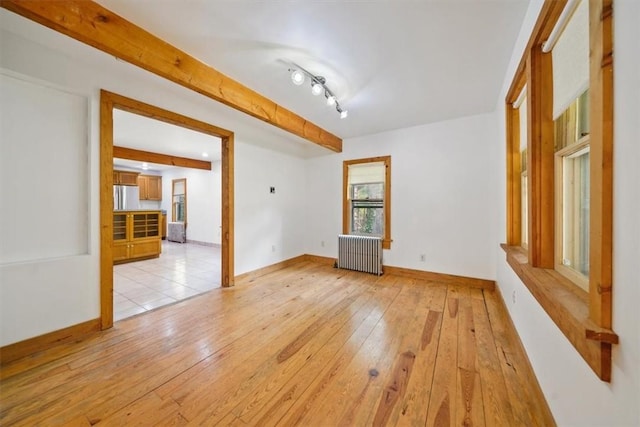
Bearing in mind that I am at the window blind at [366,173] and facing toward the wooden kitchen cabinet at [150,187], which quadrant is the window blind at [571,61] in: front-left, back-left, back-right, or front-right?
back-left

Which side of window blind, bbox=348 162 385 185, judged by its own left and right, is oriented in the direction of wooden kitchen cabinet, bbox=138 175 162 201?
right

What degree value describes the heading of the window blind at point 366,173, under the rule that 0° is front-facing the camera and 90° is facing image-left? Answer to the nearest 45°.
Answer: approximately 0°

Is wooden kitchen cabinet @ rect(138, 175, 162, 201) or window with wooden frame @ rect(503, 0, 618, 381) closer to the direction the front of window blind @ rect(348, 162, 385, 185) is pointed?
the window with wooden frame

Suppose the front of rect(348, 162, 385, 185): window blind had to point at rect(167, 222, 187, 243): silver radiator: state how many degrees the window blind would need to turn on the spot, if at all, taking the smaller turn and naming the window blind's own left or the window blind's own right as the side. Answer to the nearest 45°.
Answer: approximately 90° to the window blind's own right

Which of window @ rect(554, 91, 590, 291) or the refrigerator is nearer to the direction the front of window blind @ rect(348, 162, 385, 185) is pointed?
the window

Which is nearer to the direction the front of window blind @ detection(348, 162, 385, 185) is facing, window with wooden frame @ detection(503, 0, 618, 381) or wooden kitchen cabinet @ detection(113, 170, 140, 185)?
the window with wooden frame

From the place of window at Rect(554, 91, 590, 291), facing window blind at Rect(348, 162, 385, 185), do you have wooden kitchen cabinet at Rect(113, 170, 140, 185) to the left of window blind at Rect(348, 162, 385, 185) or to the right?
left

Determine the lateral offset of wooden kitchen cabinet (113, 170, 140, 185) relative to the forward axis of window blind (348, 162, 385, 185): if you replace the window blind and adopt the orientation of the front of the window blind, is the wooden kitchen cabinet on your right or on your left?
on your right

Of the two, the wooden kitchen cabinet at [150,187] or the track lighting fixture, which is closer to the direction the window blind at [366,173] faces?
the track lighting fixture

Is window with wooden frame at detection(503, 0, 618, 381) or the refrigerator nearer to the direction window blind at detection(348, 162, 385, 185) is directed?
the window with wooden frame
